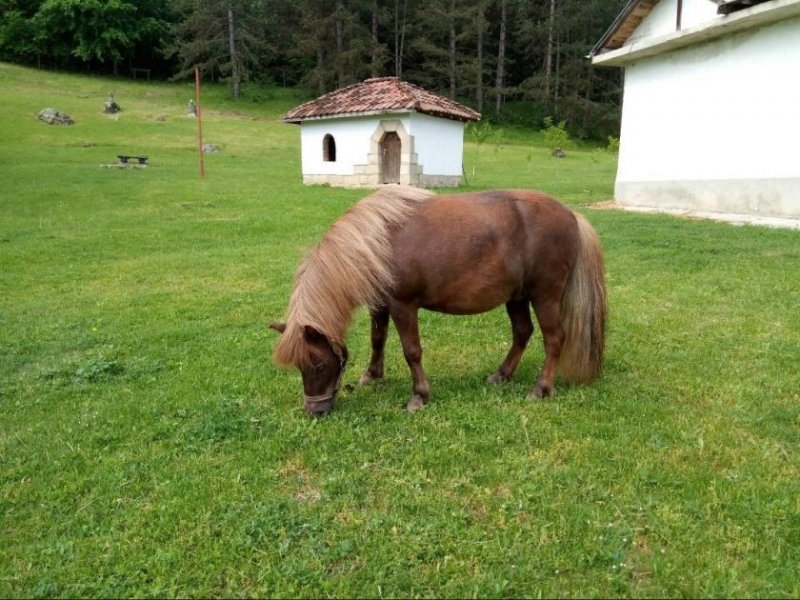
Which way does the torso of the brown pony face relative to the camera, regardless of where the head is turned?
to the viewer's left

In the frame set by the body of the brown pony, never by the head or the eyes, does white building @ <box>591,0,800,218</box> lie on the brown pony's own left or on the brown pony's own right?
on the brown pony's own right

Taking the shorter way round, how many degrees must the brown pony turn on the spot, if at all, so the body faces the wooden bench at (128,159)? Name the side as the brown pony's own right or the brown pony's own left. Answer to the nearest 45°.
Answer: approximately 45° to the brown pony's own right

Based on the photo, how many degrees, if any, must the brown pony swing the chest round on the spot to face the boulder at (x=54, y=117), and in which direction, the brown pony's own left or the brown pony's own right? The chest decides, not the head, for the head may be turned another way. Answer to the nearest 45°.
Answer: approximately 45° to the brown pony's own right

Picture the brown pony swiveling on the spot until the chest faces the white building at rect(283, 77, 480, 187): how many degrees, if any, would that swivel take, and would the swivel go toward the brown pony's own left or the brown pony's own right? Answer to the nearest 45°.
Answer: approximately 90° to the brown pony's own right
